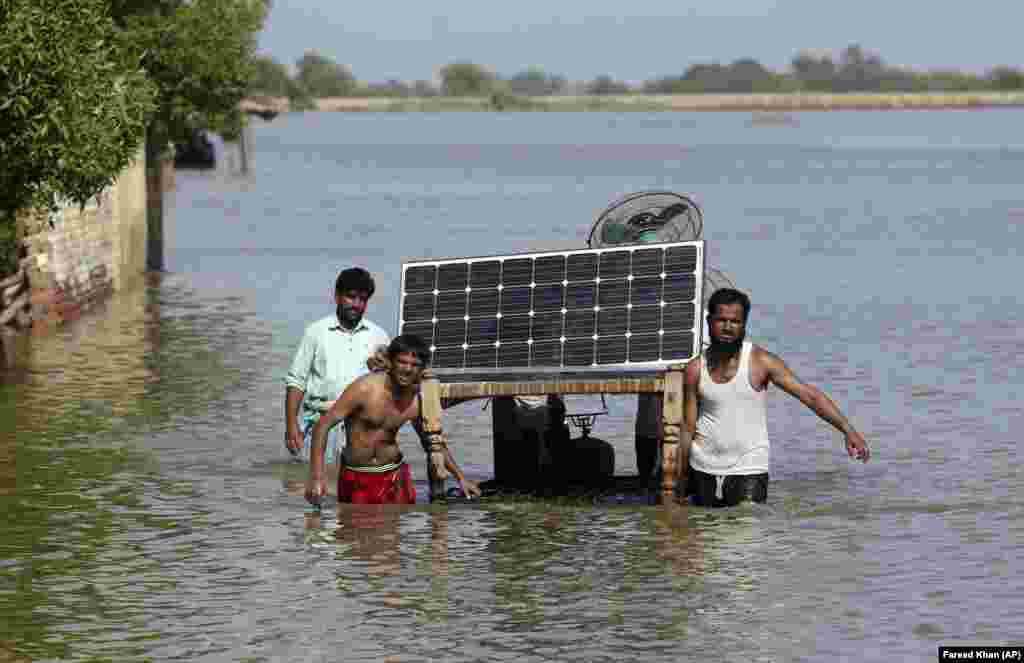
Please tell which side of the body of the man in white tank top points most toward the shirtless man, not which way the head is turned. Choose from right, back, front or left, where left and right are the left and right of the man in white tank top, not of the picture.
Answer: right

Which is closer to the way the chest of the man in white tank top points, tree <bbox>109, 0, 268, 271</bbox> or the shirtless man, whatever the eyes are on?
the shirtless man

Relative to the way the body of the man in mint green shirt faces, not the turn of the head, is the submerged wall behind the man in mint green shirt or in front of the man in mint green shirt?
behind

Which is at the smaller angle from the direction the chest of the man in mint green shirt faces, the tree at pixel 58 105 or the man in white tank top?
the man in white tank top

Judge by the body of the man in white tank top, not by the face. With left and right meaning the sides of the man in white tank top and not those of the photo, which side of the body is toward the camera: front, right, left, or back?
front

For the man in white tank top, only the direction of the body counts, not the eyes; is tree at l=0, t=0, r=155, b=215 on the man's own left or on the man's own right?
on the man's own right

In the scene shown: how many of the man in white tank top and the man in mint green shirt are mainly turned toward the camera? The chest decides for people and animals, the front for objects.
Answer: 2

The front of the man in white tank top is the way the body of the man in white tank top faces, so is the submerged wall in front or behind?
behind

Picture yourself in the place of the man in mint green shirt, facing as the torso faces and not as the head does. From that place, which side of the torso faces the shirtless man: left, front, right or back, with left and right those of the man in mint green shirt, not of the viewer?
front

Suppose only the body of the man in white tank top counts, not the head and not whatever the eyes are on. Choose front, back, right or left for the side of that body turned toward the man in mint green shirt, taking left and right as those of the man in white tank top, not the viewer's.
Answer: right

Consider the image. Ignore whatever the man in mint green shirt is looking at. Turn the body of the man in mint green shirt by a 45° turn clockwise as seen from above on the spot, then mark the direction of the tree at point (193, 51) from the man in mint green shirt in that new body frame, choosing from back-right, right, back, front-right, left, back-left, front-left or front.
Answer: back-right

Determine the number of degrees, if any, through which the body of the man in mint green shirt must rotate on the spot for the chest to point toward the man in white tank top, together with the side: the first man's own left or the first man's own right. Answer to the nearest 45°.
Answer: approximately 90° to the first man's own left

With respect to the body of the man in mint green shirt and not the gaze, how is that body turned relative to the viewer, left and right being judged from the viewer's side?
facing the viewer
